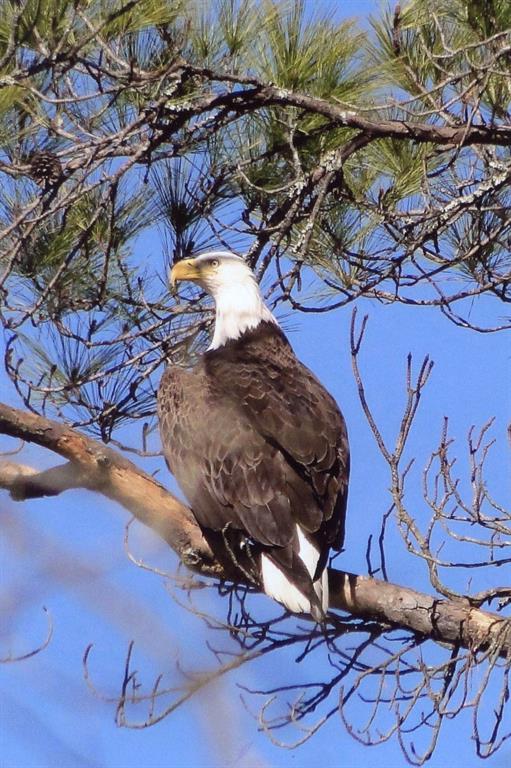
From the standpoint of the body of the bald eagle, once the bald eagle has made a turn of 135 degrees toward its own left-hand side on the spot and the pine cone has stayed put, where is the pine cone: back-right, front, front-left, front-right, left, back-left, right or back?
front-right

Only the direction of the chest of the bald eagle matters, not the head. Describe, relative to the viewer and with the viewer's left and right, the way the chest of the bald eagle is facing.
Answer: facing away from the viewer and to the left of the viewer
